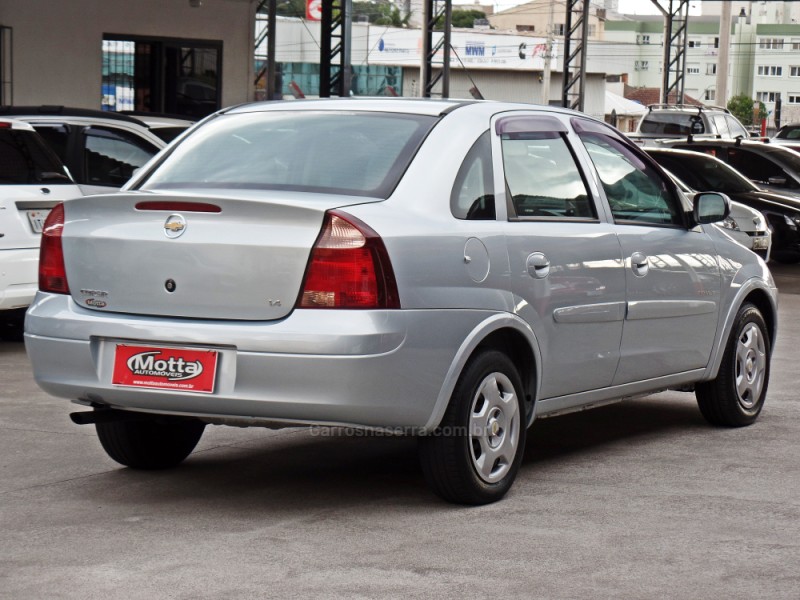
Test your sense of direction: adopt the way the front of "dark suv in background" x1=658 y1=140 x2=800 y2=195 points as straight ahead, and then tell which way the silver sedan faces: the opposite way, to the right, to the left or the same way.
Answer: to the left

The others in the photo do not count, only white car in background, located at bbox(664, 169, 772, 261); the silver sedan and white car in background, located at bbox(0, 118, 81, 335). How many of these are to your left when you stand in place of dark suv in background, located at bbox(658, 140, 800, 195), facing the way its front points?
0

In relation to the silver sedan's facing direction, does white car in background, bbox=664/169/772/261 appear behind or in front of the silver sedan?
in front

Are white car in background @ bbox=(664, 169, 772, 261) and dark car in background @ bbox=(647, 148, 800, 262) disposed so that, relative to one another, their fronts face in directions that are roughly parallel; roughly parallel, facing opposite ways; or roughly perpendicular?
roughly parallel

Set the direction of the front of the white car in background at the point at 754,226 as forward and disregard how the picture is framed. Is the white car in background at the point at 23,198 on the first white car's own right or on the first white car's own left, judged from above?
on the first white car's own right

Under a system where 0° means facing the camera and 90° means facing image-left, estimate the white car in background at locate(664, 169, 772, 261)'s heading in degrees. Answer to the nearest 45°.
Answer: approximately 315°

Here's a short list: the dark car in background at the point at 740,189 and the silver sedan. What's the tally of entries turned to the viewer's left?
0

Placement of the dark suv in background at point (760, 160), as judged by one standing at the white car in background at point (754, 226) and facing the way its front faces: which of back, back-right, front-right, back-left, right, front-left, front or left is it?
back-left

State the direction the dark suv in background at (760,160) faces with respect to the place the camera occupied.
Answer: facing the viewer and to the right of the viewer

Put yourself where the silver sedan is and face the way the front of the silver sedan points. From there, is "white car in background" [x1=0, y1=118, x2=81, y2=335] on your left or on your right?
on your left

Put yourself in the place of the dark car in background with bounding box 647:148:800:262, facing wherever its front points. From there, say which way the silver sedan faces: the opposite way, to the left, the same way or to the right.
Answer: to the left

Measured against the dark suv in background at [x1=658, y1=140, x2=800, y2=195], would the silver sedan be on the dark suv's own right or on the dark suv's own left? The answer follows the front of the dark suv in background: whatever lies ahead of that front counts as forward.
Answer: on the dark suv's own right

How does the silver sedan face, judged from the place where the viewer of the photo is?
facing away from the viewer and to the right of the viewer

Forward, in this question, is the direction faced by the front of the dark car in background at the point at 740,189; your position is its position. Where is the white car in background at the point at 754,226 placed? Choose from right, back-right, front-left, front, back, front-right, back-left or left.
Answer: front-right
